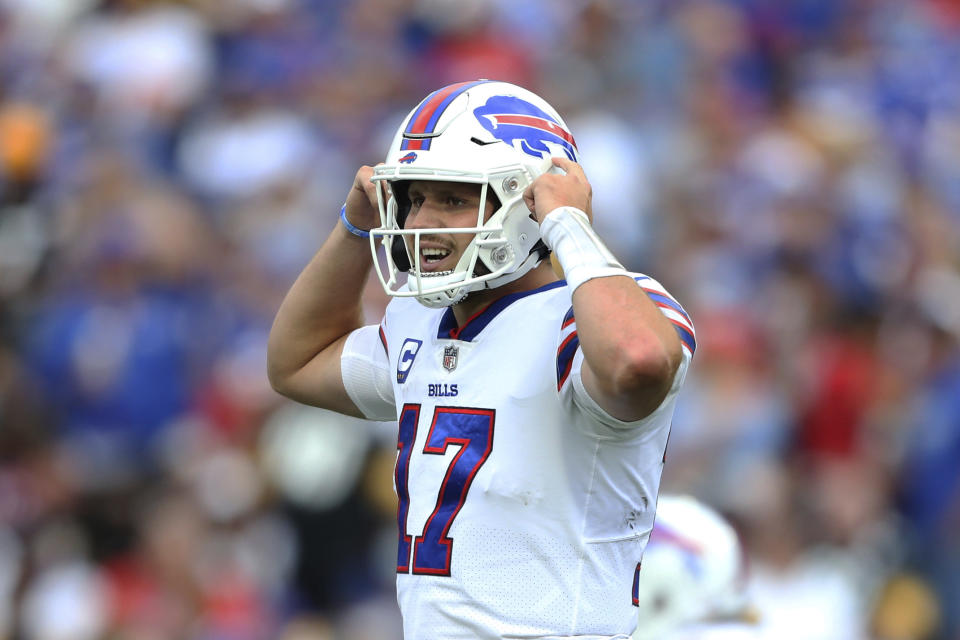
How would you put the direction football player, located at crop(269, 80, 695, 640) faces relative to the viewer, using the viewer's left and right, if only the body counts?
facing the viewer and to the left of the viewer

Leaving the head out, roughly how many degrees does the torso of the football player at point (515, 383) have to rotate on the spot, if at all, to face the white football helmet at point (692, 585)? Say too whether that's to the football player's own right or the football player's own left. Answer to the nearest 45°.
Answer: approximately 180°

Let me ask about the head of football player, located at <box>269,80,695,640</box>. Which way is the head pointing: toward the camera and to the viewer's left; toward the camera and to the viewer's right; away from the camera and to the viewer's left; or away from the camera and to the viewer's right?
toward the camera and to the viewer's left
